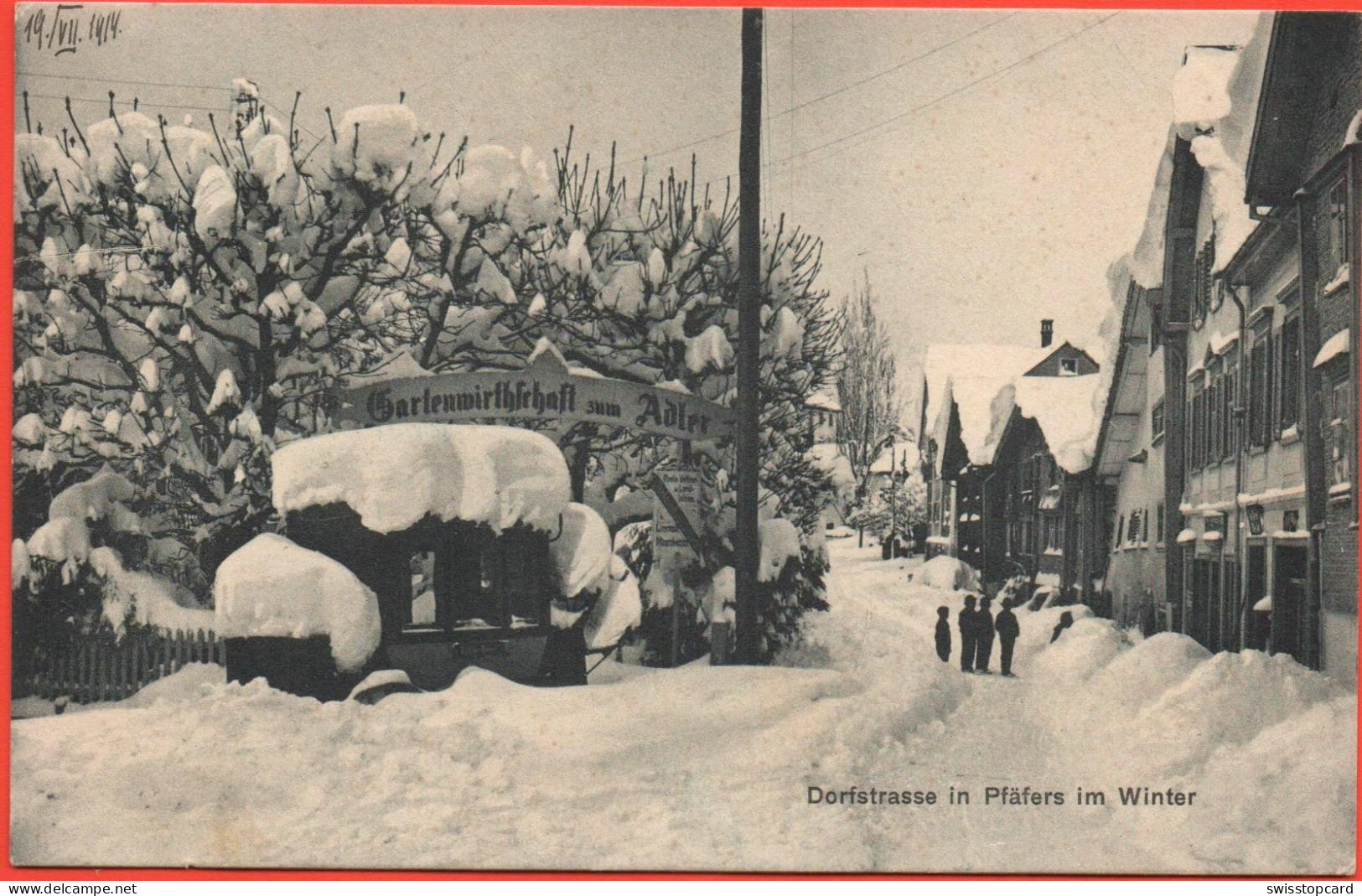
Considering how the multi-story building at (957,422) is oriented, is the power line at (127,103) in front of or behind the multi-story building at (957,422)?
in front

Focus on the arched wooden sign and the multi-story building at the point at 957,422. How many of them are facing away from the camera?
0

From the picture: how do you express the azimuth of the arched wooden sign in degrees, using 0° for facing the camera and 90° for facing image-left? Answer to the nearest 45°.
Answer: approximately 0°

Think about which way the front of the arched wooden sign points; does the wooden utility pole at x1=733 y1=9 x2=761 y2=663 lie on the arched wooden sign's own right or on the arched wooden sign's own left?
on the arched wooden sign's own left

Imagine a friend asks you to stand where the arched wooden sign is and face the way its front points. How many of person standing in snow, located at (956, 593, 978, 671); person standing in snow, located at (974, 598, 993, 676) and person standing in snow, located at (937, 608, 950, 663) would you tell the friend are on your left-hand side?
3

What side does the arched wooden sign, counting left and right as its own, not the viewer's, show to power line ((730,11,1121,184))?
left

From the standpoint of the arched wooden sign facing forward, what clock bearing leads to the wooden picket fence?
The wooden picket fence is roughly at 3 o'clock from the arched wooden sign.

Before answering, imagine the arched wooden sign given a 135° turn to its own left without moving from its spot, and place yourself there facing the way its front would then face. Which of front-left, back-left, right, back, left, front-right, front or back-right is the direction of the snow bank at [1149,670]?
front-right
